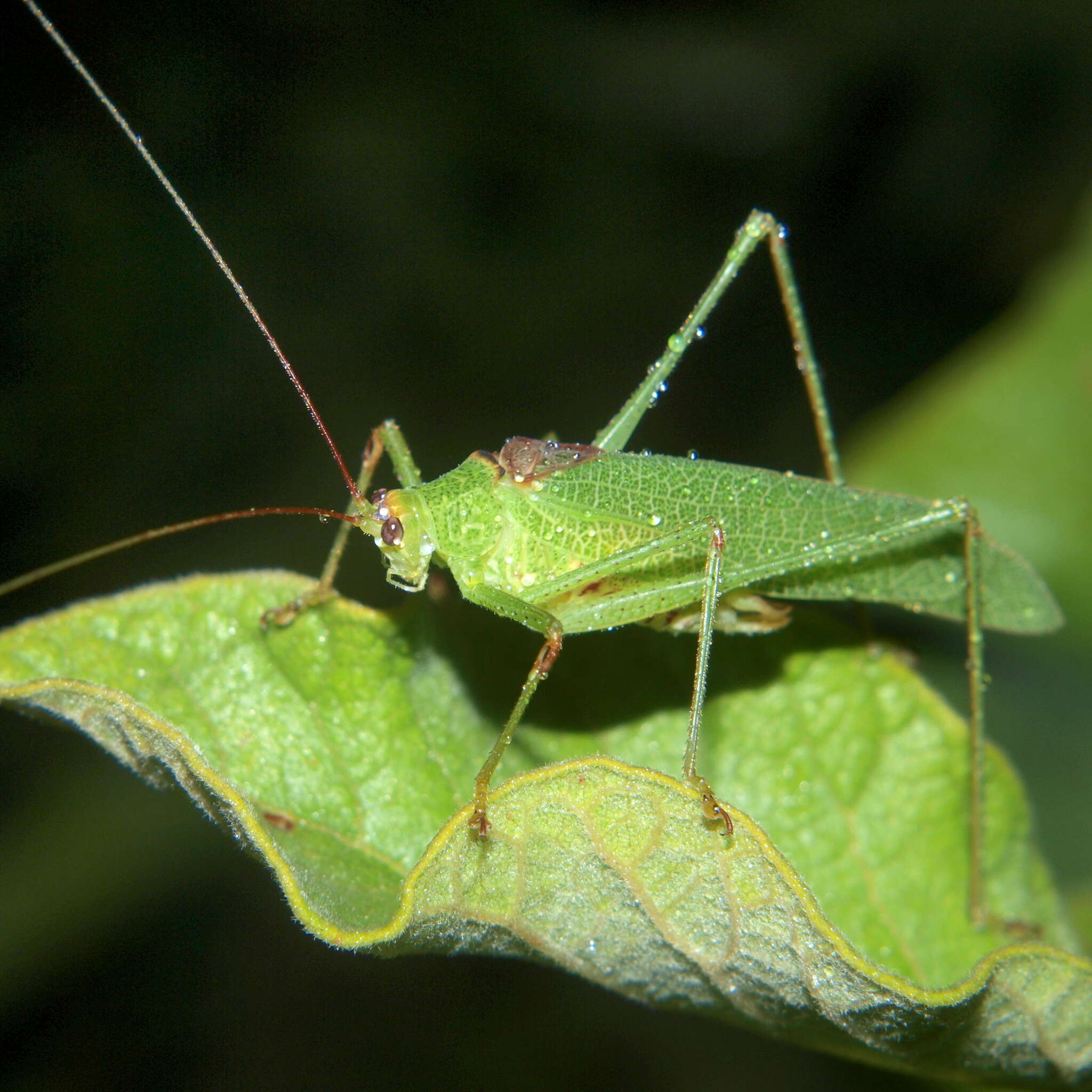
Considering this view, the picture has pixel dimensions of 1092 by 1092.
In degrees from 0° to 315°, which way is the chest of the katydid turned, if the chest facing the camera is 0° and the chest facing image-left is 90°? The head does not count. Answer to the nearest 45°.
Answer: approximately 90°
